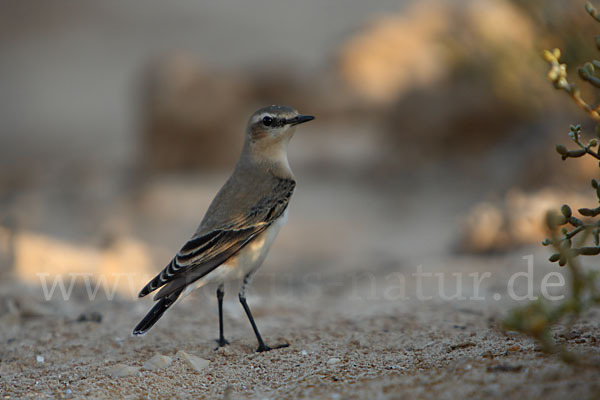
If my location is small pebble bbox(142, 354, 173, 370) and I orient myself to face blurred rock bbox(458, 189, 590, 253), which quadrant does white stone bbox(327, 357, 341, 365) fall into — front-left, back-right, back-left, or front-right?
front-right

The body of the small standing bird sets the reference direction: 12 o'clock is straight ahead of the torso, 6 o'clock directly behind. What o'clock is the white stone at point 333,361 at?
The white stone is roughly at 2 o'clock from the small standing bird.

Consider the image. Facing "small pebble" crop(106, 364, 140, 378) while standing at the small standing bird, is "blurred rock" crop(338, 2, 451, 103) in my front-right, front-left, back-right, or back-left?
back-right

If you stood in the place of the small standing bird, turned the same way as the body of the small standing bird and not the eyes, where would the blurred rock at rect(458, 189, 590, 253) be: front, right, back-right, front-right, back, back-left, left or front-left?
front-left

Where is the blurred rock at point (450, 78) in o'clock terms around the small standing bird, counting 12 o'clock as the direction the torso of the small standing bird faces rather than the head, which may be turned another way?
The blurred rock is roughly at 10 o'clock from the small standing bird.

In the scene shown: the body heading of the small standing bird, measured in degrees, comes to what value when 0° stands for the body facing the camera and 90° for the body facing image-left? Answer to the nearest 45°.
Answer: approximately 270°

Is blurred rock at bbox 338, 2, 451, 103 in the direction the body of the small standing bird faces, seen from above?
no
